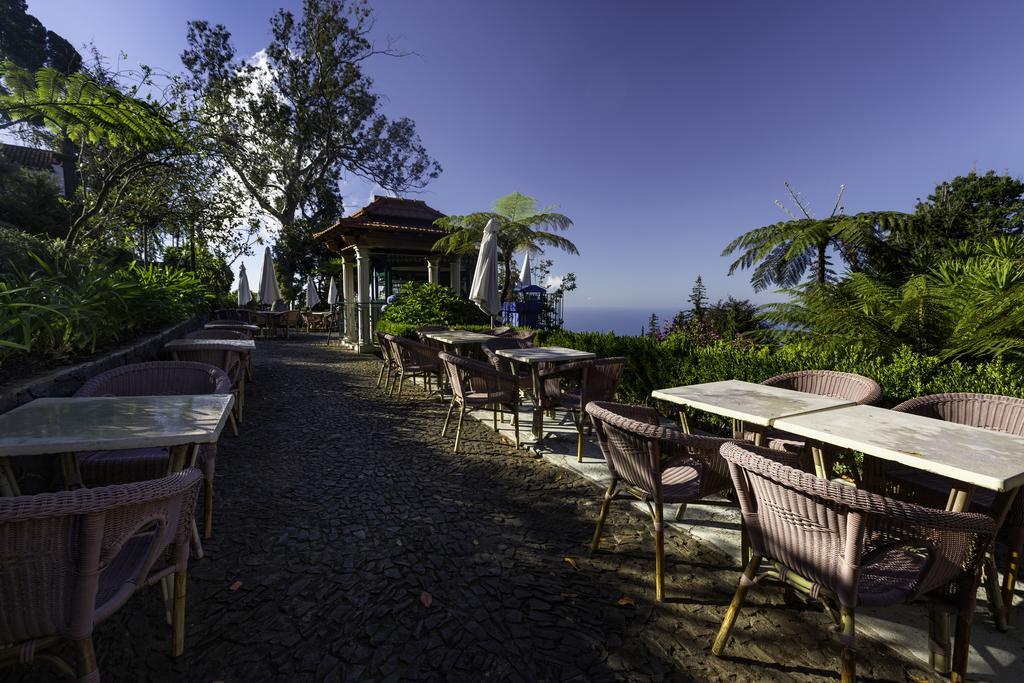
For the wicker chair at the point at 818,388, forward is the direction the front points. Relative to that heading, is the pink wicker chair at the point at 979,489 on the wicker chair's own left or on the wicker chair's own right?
on the wicker chair's own left

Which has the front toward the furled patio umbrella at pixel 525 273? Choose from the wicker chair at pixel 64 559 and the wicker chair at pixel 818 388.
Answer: the wicker chair at pixel 64 559

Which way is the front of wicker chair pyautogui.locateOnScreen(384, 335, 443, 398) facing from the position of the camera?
facing away from the viewer and to the right of the viewer

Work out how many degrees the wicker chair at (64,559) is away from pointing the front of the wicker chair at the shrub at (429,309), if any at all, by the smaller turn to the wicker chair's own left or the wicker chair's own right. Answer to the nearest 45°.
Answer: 0° — it already faces it

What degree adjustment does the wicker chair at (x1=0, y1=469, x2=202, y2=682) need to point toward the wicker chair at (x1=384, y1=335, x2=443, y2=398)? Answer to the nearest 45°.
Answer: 0° — it already faces it

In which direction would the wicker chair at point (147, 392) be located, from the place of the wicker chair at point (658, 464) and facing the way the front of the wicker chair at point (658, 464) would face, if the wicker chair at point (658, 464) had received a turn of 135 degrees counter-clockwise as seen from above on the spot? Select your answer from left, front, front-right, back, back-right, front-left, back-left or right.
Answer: front

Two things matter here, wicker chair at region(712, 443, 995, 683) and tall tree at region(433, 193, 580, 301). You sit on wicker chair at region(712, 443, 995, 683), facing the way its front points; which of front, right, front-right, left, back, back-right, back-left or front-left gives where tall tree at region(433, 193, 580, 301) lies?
left

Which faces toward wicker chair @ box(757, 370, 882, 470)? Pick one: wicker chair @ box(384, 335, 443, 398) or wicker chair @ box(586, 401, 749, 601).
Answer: wicker chair @ box(586, 401, 749, 601)

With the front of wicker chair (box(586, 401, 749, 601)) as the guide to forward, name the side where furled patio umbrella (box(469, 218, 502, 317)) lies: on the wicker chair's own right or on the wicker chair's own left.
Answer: on the wicker chair's own left

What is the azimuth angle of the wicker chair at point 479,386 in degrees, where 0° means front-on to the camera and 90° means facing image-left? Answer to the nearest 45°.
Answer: approximately 225°

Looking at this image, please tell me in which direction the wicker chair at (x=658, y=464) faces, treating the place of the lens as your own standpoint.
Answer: facing away from the viewer and to the right of the viewer

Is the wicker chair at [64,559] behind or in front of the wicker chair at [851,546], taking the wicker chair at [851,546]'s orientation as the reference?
behind
